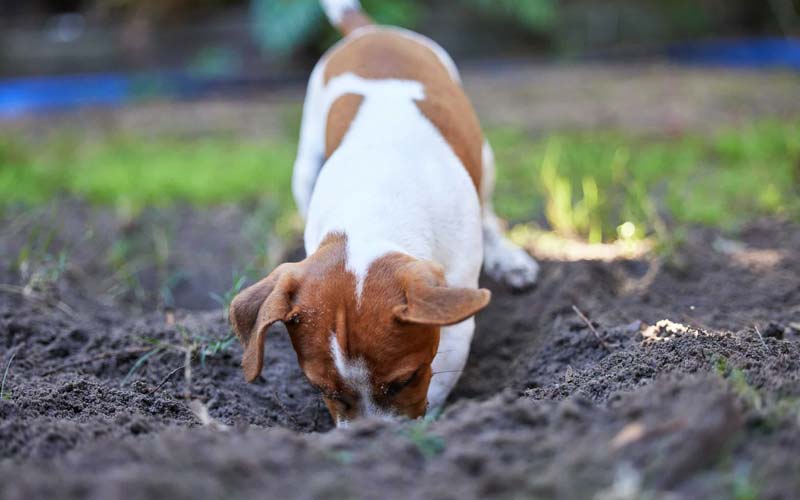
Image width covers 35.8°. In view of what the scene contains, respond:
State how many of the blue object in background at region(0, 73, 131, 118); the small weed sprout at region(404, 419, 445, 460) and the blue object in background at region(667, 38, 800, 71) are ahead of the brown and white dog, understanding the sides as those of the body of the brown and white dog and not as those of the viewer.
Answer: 1

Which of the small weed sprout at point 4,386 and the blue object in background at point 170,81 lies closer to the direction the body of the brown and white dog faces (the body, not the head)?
the small weed sprout

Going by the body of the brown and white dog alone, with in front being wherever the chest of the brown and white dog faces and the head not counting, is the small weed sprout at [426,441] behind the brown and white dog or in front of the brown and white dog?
in front

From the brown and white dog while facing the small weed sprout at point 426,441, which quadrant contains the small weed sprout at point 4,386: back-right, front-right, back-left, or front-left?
front-right

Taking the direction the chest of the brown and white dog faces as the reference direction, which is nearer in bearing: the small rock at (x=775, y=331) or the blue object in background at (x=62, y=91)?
the small rock

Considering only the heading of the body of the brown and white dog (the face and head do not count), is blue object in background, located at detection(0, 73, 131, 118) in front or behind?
behind

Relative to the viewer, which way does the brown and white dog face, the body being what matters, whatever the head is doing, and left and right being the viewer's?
facing the viewer

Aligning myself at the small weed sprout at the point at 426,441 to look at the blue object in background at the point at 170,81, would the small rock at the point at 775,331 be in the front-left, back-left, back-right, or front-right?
front-right

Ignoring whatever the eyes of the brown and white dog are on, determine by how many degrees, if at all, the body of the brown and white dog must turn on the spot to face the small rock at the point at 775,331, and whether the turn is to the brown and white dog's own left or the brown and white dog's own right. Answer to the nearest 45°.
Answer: approximately 90° to the brown and white dog's own left

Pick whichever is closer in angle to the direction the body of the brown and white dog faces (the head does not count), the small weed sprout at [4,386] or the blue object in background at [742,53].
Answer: the small weed sprout

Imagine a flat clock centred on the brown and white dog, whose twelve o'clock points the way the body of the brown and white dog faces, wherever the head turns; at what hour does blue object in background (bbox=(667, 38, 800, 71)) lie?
The blue object in background is roughly at 7 o'clock from the brown and white dog.

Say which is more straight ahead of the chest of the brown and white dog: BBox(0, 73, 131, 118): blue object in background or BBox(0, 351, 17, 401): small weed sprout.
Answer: the small weed sprout

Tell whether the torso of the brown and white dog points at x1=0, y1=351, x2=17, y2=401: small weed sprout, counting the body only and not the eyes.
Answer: no

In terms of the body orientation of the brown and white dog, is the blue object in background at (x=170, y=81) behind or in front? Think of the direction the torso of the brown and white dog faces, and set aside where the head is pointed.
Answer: behind
